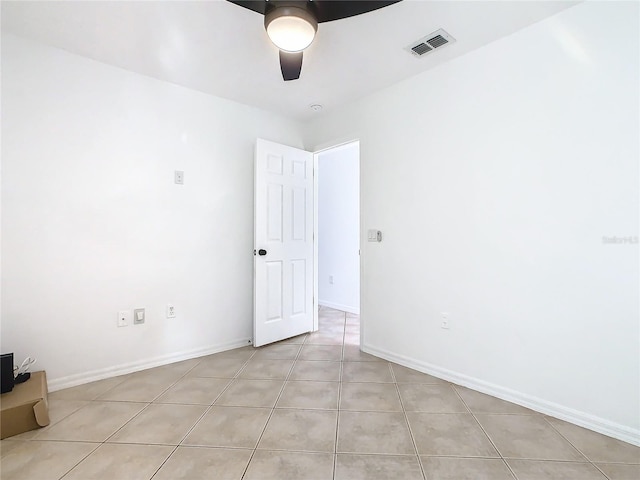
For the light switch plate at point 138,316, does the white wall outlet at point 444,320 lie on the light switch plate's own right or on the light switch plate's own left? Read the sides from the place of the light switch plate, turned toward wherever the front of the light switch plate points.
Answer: on the light switch plate's own left

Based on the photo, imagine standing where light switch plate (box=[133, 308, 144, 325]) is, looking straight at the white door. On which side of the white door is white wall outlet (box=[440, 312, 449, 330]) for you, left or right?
right

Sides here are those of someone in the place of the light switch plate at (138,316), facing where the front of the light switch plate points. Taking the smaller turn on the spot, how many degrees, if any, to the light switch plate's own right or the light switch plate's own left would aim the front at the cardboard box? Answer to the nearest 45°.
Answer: approximately 45° to the light switch plate's own right

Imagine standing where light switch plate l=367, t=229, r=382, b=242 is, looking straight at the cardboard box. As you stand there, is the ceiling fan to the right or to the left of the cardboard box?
left

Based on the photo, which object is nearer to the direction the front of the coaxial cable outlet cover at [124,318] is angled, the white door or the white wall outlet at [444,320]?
the white wall outlet
